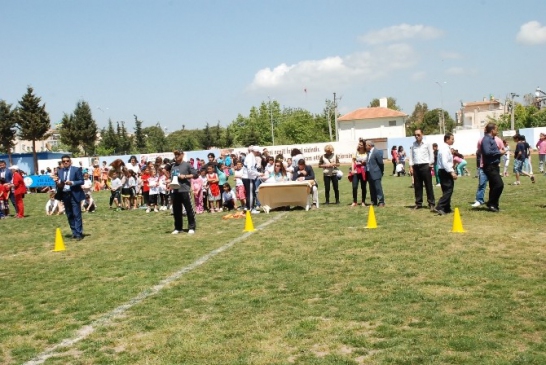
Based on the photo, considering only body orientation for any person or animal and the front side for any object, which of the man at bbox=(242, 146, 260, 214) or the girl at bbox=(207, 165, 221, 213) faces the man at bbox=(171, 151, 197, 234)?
the girl

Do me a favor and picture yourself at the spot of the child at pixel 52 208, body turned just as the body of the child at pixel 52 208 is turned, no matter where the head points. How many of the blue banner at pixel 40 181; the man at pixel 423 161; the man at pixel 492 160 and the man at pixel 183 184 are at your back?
1

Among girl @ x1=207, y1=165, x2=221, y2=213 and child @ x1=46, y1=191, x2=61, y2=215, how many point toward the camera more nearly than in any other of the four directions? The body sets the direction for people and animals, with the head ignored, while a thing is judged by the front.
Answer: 2

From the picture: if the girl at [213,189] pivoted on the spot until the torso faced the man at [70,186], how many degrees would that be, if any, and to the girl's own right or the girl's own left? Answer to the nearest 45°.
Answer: approximately 45° to the girl's own right

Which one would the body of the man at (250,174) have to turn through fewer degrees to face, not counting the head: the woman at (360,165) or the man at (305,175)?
the woman

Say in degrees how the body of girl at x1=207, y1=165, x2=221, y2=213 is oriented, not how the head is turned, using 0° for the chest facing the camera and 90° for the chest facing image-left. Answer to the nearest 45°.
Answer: approximately 0°

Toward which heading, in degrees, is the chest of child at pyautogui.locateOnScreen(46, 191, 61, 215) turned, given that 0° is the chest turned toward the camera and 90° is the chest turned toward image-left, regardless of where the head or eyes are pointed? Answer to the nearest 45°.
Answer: approximately 0°

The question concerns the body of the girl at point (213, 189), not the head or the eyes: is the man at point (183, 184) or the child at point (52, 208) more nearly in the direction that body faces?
the man
